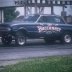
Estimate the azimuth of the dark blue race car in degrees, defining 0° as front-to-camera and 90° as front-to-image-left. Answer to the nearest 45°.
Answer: approximately 45°

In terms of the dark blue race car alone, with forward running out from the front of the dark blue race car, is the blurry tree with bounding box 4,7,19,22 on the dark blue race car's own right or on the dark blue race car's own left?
on the dark blue race car's own right
